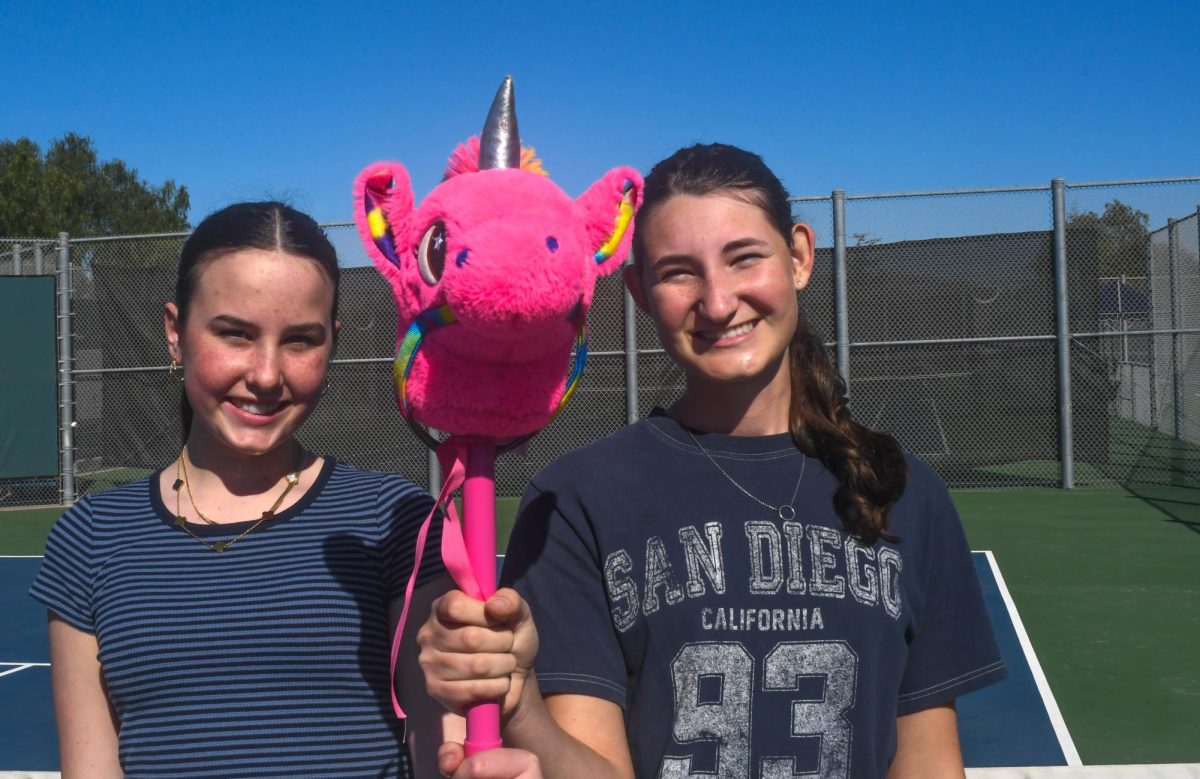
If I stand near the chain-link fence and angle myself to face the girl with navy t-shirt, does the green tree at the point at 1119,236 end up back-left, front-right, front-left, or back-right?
back-left

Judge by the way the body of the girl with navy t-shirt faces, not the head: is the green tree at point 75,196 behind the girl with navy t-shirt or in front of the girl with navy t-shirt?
behind

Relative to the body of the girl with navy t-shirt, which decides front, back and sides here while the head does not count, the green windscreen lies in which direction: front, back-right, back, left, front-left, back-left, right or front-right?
back-right

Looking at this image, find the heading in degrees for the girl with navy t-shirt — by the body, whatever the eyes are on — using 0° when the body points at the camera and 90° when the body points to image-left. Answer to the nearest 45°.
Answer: approximately 0°

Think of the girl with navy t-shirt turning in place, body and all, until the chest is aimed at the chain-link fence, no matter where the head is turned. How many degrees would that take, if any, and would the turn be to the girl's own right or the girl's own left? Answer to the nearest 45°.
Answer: approximately 180°

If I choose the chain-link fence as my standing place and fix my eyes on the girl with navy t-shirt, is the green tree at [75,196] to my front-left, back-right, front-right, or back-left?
back-right
